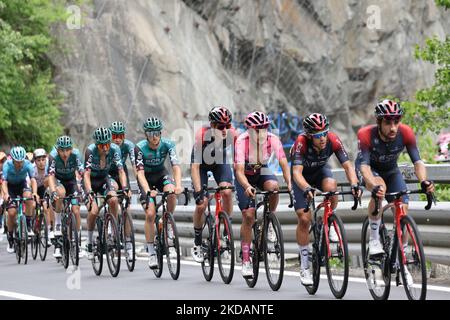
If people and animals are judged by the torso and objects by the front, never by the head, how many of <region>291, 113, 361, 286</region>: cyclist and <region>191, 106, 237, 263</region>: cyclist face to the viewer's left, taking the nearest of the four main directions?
0

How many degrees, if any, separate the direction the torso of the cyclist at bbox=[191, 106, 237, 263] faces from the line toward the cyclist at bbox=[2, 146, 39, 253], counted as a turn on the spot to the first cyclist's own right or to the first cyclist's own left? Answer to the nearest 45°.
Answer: approximately 180°

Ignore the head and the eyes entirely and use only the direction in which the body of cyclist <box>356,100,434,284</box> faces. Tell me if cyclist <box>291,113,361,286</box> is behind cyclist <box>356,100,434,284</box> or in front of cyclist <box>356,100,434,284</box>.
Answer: behind

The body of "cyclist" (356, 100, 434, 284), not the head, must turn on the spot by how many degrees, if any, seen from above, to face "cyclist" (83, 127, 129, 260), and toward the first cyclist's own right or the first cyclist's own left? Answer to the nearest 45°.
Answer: approximately 180°

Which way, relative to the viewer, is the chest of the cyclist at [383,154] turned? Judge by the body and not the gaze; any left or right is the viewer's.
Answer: facing the viewer and to the right of the viewer

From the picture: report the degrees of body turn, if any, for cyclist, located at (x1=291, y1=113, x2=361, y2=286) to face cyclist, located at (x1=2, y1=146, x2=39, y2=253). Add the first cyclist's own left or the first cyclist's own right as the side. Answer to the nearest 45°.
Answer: approximately 180°

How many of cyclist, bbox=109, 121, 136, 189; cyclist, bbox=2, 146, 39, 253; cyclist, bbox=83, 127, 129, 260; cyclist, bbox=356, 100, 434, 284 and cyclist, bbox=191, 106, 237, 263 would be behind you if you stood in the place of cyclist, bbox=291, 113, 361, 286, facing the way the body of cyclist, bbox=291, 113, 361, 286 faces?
4

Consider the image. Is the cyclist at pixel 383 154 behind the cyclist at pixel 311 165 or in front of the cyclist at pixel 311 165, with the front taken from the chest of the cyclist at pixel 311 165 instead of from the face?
in front

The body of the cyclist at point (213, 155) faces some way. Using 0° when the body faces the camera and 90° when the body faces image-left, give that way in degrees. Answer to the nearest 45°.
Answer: approximately 315°

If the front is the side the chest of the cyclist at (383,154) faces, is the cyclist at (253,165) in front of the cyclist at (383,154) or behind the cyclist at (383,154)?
behind

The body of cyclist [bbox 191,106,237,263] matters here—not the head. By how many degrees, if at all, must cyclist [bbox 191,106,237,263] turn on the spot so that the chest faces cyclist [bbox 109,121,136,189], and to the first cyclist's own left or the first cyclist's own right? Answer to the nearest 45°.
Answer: approximately 180°

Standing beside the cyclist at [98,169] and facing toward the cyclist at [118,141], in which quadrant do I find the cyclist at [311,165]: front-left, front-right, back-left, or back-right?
back-right

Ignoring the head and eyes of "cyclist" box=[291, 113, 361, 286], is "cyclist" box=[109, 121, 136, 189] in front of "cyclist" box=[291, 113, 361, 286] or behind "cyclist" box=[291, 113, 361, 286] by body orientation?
behind
